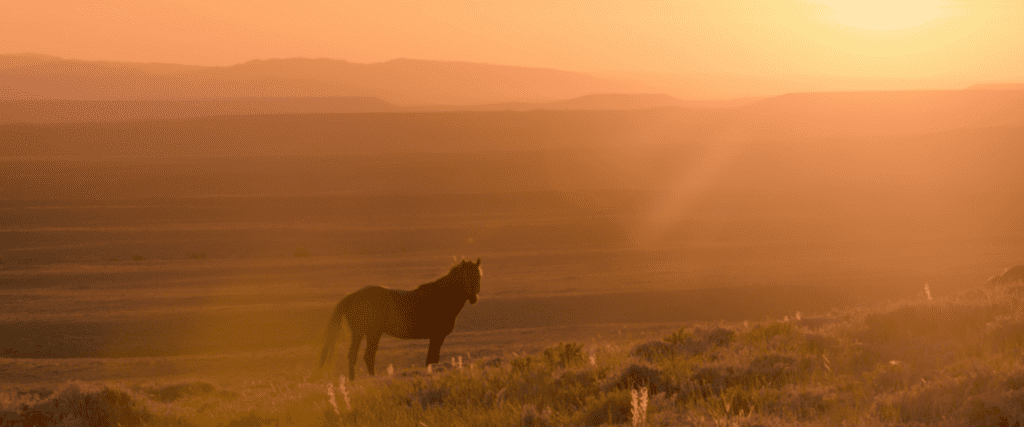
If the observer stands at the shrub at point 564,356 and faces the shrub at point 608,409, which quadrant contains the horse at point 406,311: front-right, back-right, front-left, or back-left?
back-right

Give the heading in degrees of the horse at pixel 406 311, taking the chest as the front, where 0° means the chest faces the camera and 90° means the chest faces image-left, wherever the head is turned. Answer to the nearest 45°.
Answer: approximately 270°

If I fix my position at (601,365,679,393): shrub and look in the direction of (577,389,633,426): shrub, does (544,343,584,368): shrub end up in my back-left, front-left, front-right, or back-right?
back-right

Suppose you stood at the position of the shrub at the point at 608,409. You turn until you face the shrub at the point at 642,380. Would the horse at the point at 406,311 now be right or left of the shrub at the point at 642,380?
left

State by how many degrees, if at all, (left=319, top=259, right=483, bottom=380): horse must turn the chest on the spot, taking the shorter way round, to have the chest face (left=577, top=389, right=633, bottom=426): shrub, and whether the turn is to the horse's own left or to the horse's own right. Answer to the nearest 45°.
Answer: approximately 90° to the horse's own right

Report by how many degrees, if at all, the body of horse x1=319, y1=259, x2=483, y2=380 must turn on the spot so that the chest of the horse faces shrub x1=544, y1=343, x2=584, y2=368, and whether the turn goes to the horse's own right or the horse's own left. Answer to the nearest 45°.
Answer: approximately 45° to the horse's own right
